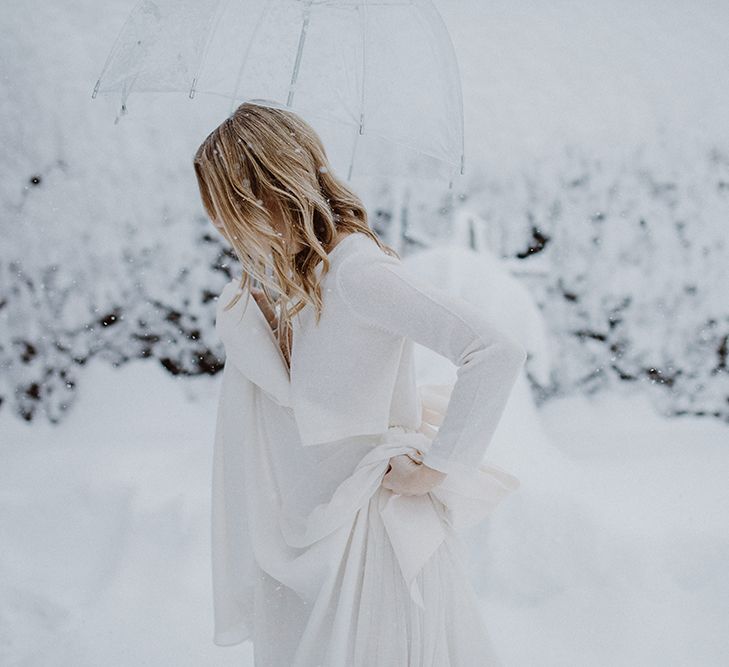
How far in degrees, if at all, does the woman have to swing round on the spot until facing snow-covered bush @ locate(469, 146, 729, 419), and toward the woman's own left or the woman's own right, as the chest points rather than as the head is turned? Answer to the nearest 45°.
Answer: approximately 135° to the woman's own right

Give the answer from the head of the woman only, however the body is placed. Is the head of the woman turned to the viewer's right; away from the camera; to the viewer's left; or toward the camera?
to the viewer's left
